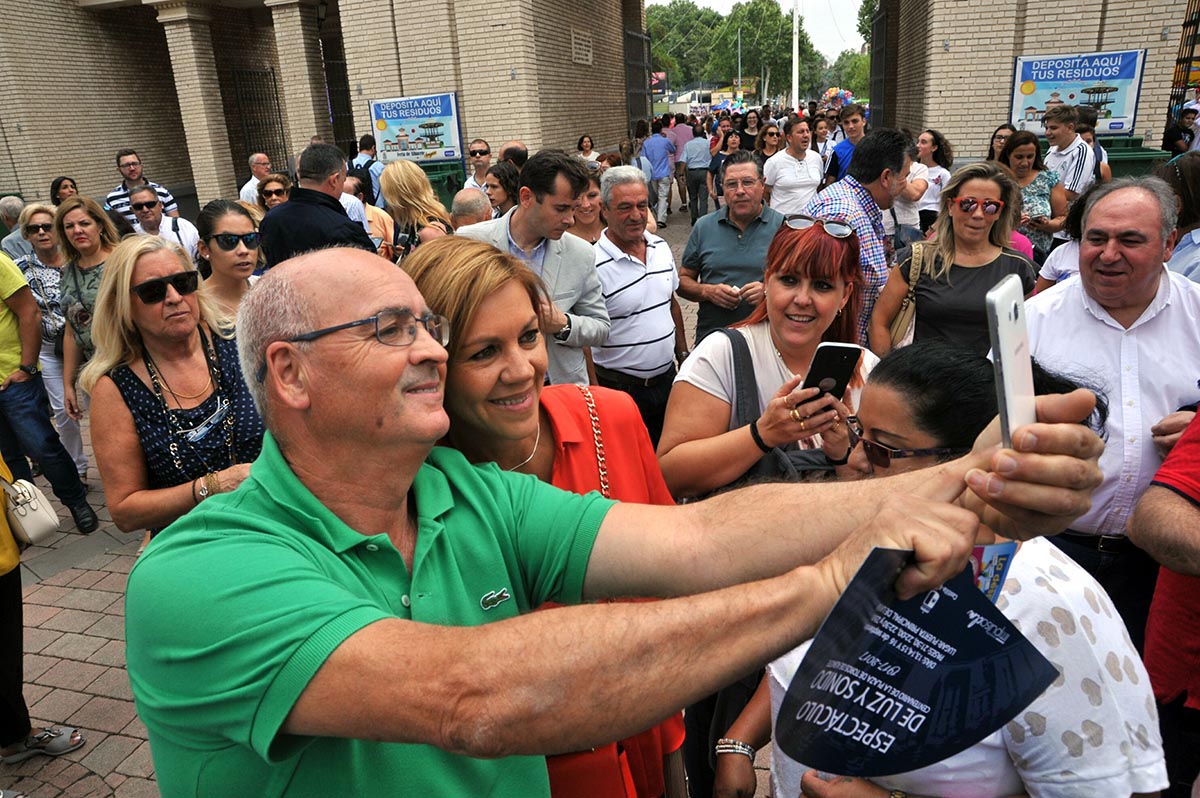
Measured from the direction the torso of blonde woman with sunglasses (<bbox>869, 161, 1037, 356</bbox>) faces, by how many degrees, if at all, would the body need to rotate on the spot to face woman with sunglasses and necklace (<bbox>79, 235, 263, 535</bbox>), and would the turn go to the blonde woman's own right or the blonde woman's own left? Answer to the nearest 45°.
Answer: approximately 45° to the blonde woman's own right

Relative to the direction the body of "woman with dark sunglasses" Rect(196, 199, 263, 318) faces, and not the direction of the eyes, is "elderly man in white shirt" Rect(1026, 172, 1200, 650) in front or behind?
in front

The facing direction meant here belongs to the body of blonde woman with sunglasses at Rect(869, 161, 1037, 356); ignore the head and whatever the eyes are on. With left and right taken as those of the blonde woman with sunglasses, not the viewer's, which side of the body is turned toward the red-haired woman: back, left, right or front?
front

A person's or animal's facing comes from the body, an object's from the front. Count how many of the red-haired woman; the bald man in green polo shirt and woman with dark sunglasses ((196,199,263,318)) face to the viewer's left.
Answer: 0

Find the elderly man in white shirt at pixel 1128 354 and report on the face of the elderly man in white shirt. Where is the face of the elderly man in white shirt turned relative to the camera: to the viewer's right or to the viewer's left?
to the viewer's left

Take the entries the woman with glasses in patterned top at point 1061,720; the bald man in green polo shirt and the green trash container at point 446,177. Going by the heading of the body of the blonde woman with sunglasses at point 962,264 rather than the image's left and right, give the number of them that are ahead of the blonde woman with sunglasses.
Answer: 2

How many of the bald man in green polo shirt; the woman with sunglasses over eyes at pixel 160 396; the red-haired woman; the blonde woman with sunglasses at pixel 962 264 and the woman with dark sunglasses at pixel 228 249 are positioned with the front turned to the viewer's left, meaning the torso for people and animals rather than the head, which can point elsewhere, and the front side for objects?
0

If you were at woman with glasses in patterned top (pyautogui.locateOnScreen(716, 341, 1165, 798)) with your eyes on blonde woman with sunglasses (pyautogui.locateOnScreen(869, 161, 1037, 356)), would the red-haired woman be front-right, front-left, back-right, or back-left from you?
front-left

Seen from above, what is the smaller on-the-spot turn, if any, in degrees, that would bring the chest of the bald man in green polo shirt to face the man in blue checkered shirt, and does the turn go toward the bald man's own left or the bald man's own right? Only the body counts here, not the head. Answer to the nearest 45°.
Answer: approximately 90° to the bald man's own left

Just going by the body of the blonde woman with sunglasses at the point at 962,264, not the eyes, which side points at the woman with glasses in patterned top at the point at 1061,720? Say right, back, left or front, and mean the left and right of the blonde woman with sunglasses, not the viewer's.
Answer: front

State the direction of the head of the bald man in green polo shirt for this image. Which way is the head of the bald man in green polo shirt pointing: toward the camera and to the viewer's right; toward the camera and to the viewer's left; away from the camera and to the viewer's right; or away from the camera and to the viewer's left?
toward the camera and to the viewer's right

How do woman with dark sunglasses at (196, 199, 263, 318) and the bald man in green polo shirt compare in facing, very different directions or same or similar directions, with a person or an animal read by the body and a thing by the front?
same or similar directions

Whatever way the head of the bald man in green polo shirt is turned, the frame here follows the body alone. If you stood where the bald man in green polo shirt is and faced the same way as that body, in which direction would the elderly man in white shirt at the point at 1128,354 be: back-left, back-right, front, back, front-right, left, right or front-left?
left

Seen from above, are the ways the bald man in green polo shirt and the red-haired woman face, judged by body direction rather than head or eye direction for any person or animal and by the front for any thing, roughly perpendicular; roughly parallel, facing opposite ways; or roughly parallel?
roughly parallel

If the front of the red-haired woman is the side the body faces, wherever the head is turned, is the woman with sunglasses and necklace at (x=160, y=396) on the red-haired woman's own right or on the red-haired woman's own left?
on the red-haired woman's own right

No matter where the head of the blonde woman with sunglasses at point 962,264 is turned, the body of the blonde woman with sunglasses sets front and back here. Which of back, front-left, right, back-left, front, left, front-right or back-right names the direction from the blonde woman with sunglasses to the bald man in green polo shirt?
front

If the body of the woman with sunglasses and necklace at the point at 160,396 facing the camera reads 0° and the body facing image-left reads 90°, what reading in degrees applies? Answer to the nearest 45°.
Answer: approximately 315°

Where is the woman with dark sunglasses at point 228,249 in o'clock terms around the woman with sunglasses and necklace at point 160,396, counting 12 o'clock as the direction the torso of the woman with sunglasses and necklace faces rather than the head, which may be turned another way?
The woman with dark sunglasses is roughly at 8 o'clock from the woman with sunglasses and necklace.

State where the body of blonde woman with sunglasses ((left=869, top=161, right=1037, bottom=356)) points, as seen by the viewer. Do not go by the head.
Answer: toward the camera
